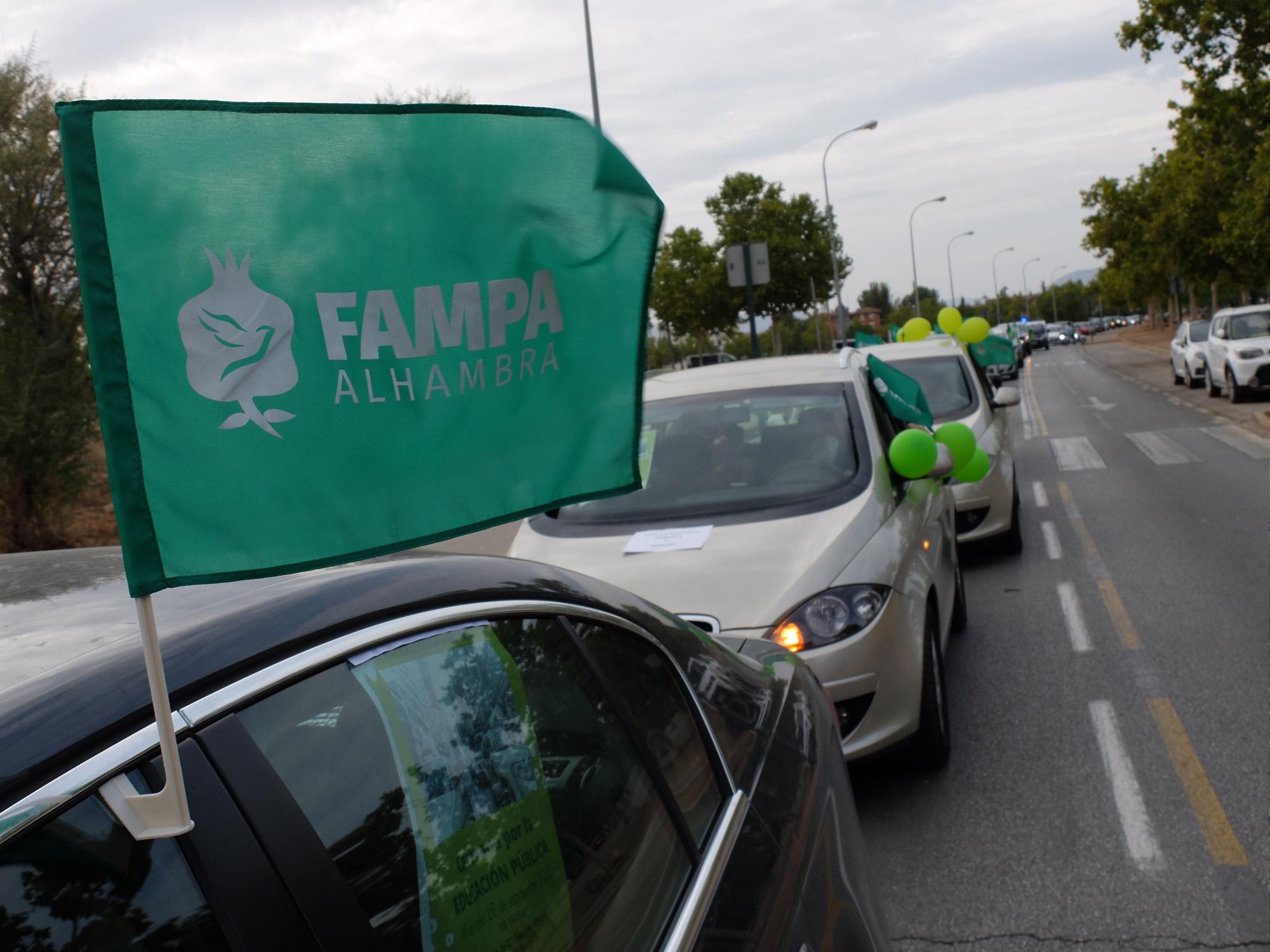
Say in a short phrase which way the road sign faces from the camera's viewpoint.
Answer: facing away from the viewer

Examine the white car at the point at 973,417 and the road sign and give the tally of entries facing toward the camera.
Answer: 1

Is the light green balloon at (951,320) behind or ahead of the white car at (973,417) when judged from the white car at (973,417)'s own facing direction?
behind

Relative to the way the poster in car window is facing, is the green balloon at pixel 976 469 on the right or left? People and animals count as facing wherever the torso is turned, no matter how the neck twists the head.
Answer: on its left

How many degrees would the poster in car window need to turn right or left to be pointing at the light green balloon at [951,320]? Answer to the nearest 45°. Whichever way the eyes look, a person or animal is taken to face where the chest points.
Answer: approximately 90° to its left

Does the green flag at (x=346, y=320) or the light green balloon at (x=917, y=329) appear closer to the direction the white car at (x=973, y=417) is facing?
the green flag

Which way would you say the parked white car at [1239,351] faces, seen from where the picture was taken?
facing the viewer and to the right of the viewer

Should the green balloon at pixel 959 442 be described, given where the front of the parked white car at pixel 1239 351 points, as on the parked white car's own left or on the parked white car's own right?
on the parked white car's own right

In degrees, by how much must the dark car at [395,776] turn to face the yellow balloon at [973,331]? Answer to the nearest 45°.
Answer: approximately 180°

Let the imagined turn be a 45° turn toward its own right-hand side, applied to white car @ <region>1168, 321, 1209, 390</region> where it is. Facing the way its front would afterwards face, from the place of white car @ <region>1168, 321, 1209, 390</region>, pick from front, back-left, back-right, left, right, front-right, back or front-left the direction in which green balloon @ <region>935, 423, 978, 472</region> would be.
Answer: front

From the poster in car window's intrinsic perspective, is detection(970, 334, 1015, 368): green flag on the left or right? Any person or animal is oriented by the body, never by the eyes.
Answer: on its left

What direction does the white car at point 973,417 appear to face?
toward the camera

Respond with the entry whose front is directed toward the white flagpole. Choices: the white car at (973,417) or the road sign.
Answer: the white car

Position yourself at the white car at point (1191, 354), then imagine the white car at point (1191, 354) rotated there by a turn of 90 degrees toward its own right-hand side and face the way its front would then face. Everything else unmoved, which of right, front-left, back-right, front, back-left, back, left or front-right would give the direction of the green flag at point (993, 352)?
front-left

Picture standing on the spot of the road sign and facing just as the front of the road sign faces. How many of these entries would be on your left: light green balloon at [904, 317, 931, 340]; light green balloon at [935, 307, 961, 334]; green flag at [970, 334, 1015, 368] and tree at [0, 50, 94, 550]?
1

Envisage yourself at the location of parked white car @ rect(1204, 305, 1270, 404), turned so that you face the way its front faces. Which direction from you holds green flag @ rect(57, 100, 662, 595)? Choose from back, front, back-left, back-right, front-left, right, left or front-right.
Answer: front-right

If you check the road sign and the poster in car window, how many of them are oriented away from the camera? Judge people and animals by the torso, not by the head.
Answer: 1

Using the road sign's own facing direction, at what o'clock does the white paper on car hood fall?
The white paper on car hood is roughly at 6 o'clock from the road sign.

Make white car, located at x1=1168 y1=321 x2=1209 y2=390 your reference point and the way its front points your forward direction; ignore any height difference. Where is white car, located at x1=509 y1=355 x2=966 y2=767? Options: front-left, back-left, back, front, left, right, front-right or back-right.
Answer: front-right

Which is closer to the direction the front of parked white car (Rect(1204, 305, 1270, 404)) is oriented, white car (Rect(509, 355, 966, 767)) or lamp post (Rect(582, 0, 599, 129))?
the white car
